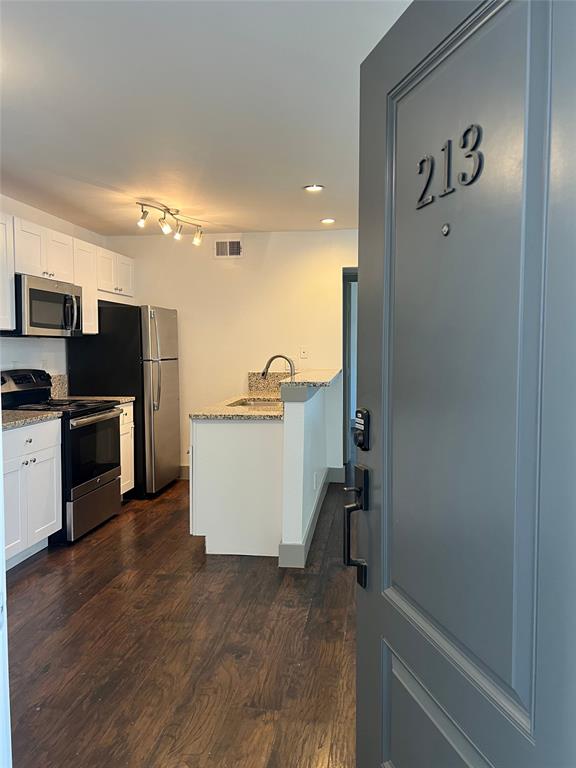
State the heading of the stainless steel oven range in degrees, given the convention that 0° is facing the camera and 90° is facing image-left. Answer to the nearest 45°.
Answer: approximately 315°

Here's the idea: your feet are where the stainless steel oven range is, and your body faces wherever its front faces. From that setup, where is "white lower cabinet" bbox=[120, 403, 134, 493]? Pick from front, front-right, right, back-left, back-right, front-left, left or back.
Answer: left

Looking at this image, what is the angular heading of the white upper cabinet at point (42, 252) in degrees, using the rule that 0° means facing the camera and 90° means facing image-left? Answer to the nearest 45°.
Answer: approximately 315°

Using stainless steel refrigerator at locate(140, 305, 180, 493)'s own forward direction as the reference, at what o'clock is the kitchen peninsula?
The kitchen peninsula is roughly at 1 o'clock from the stainless steel refrigerator.

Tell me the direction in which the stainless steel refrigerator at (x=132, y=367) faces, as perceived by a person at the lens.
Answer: facing the viewer and to the right of the viewer

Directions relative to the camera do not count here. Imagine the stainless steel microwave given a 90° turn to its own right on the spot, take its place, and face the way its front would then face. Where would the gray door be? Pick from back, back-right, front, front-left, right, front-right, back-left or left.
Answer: front-left
